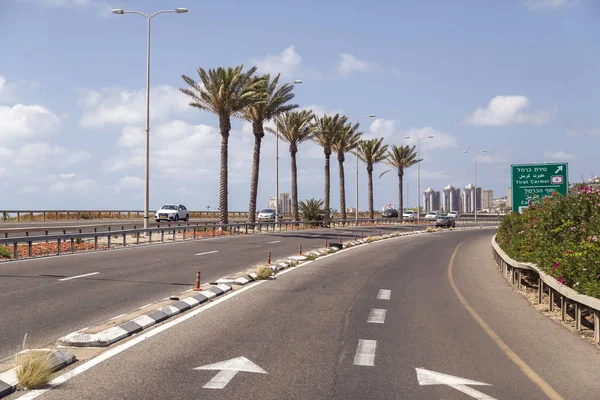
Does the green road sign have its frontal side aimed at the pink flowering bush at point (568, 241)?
yes

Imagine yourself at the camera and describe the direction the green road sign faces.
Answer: facing the viewer

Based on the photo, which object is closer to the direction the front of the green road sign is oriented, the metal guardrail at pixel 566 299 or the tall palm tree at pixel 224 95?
the metal guardrail

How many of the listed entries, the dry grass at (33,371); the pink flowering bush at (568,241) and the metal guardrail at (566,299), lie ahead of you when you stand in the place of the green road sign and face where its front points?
3

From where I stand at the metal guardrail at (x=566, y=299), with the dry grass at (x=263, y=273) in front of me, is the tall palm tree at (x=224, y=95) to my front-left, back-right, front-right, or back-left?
front-right

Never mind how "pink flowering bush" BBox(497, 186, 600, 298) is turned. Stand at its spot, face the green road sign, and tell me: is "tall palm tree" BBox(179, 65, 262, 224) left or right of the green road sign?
left

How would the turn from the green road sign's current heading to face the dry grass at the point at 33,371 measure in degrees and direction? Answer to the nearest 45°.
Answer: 0° — it already faces it

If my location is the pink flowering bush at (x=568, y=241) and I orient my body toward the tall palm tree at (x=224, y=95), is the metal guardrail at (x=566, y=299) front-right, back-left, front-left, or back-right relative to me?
back-left

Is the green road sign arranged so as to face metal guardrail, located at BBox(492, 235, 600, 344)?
yes

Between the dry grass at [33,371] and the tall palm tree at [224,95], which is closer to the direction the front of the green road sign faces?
the dry grass

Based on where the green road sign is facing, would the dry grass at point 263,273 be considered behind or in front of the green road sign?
in front
